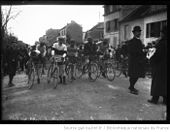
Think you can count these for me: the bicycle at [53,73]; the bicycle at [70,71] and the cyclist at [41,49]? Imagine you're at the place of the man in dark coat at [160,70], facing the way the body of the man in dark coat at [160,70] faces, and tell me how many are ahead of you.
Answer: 3

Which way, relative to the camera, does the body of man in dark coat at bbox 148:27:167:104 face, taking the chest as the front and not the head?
to the viewer's left

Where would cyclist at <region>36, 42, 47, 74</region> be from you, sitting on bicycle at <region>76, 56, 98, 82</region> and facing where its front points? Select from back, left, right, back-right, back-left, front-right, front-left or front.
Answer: right

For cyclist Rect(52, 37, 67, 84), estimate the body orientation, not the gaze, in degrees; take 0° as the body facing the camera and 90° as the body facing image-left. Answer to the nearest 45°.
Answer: approximately 0°
